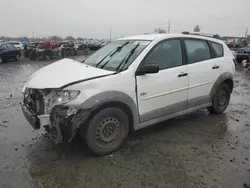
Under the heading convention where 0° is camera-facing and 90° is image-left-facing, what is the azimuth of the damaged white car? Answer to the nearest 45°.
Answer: approximately 45°
